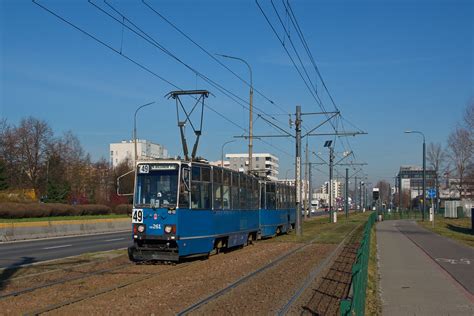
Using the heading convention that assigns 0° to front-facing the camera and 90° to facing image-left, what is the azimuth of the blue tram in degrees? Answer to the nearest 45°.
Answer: approximately 45°

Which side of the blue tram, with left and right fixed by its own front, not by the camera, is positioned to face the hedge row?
right

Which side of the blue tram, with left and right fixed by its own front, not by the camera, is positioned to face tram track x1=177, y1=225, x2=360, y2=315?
left

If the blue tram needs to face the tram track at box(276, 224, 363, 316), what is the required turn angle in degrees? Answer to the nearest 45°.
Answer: approximately 90° to its left
